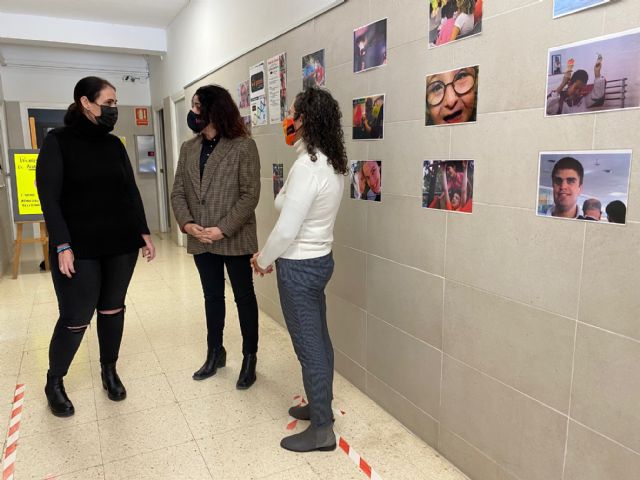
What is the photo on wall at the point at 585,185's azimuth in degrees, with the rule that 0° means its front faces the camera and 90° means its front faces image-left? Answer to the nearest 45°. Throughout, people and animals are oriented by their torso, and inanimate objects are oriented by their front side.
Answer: approximately 45°

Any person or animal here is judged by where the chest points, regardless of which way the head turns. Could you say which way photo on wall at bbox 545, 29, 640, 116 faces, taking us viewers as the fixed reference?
facing the viewer and to the left of the viewer

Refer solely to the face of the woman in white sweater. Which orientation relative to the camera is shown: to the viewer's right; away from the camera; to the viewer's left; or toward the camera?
to the viewer's left

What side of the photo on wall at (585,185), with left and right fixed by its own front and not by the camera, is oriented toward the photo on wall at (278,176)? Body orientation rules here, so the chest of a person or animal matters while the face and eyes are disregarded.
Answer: right

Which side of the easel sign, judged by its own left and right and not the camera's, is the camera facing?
front

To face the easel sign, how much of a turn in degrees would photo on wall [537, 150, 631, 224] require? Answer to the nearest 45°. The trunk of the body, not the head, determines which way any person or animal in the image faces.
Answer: approximately 45° to its right

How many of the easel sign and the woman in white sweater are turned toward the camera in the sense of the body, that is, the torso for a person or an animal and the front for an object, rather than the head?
1

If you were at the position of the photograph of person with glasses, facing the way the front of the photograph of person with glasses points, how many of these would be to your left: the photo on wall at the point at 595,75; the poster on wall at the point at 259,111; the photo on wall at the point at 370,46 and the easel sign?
1

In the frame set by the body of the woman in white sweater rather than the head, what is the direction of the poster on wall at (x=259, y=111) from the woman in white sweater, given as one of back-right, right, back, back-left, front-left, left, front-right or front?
right

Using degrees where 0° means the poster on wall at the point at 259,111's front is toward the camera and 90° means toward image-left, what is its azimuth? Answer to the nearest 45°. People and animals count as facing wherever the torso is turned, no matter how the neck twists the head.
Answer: approximately 45°

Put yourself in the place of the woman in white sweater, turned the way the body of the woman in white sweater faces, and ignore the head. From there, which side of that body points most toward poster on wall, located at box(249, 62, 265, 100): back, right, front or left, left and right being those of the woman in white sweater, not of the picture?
right

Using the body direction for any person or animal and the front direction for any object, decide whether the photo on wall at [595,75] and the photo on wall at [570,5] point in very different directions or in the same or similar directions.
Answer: same or similar directions

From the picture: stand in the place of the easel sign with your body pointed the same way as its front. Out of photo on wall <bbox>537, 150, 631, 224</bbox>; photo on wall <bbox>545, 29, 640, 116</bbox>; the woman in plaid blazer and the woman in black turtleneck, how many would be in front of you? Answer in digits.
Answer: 4

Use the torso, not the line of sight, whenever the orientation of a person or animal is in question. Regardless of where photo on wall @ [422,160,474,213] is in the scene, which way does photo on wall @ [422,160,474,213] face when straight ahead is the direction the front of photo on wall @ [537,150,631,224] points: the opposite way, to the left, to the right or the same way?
the same way

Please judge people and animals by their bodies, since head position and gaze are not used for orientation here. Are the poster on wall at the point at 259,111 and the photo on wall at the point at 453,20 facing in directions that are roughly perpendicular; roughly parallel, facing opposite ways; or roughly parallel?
roughly parallel

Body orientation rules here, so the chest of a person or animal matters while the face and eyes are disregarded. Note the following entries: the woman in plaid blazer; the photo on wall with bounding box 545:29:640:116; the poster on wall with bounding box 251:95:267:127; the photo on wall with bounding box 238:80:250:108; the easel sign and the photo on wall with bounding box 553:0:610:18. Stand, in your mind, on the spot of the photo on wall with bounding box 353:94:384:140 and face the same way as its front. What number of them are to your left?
2

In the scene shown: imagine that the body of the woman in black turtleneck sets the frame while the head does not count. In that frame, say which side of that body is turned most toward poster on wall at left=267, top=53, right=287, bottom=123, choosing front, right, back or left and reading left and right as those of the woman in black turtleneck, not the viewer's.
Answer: left

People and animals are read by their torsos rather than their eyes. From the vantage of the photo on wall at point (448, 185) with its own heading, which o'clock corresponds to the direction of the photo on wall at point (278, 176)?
the photo on wall at point (278, 176) is roughly at 3 o'clock from the photo on wall at point (448, 185).

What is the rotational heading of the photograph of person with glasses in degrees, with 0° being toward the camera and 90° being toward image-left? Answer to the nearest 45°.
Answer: approximately 45°

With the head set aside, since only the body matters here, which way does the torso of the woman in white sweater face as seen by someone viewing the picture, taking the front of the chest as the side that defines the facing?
to the viewer's left

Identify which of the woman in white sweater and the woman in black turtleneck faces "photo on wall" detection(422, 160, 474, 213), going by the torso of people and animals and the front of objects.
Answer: the woman in black turtleneck
